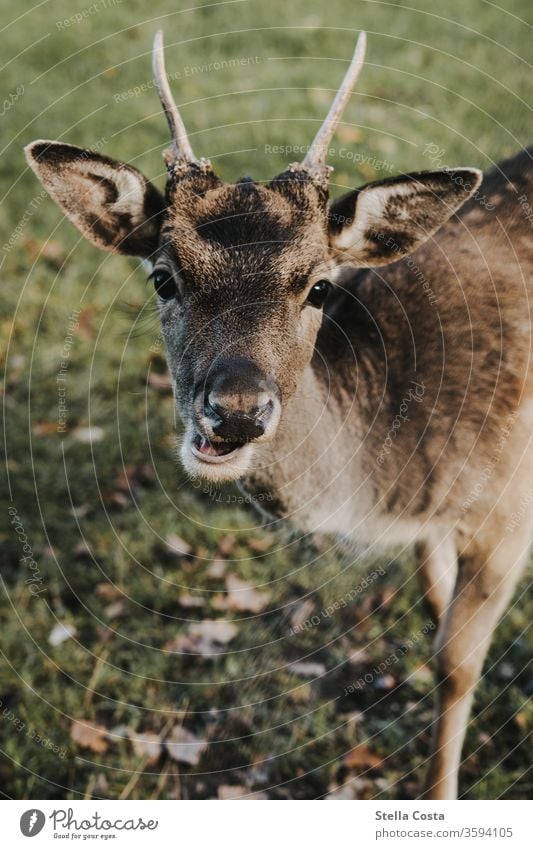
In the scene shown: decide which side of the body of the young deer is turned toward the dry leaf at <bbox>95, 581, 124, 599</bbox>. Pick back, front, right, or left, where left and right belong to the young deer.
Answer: right

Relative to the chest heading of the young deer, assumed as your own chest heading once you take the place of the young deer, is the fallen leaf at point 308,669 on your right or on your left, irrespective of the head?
on your right

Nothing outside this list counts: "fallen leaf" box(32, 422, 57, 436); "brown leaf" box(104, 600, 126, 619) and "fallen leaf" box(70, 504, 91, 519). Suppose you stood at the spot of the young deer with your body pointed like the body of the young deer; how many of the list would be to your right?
3

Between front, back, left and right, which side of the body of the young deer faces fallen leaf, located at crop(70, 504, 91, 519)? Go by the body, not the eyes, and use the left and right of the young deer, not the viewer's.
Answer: right

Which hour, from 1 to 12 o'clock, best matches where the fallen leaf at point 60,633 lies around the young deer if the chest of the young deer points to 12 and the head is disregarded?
The fallen leaf is roughly at 3 o'clock from the young deer.

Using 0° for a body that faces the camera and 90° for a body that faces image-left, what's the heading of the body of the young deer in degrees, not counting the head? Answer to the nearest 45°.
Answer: approximately 45°
